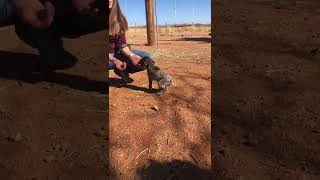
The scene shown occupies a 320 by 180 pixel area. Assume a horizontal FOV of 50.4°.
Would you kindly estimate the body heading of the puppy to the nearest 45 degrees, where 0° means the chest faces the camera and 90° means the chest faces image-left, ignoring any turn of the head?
approximately 90°
